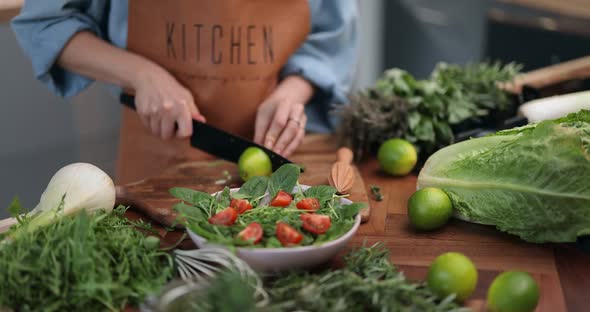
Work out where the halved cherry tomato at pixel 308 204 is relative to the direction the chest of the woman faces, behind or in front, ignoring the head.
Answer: in front

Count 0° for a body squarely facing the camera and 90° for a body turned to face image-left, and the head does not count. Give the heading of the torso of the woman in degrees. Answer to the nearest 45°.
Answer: approximately 0°

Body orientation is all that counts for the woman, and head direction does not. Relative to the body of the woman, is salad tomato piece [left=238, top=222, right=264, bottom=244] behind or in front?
in front

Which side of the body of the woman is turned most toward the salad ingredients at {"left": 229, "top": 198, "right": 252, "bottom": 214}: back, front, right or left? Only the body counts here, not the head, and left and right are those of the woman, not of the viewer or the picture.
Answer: front

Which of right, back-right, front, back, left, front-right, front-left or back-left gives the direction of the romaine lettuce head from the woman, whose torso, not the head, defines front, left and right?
front-left

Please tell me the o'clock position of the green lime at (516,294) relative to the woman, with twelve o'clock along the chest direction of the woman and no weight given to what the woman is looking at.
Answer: The green lime is roughly at 11 o'clock from the woman.

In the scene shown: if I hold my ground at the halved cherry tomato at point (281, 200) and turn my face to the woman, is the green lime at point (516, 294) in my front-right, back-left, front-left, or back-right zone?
back-right
